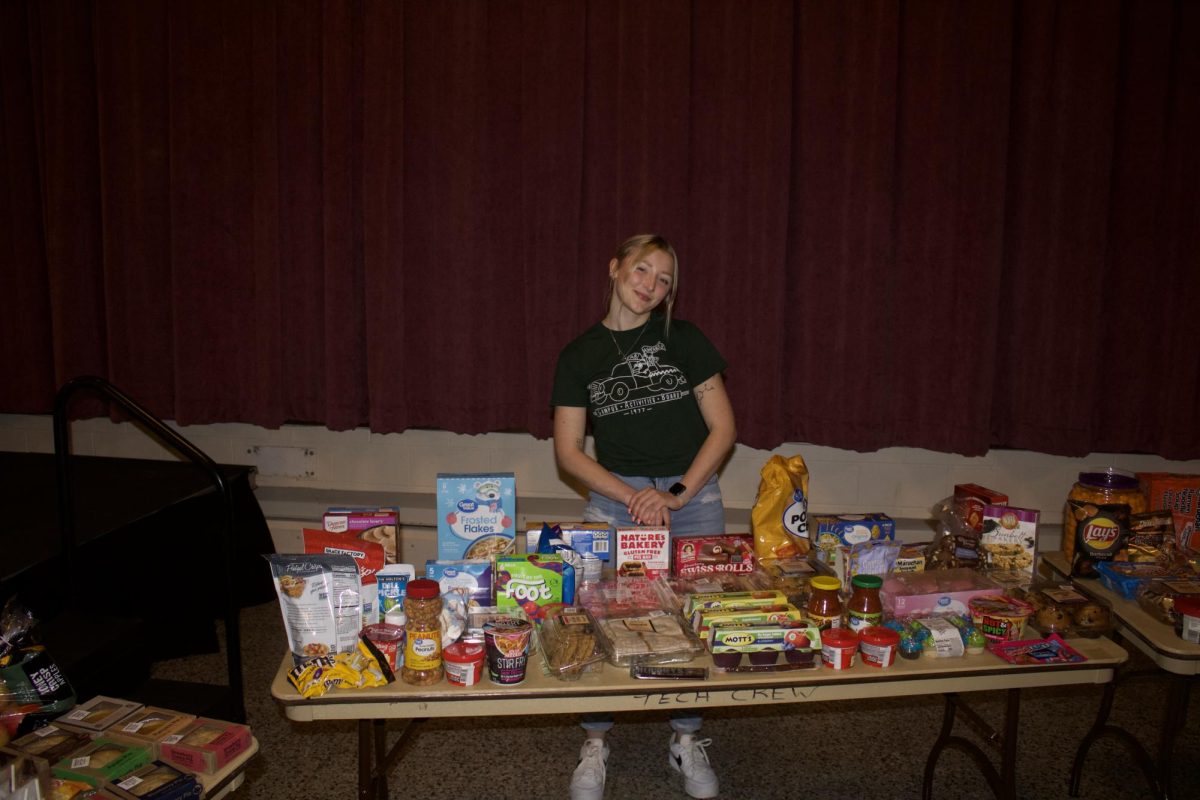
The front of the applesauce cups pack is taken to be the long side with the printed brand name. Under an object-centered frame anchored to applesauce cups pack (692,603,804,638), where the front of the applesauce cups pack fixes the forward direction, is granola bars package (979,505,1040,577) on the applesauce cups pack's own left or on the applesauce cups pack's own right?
on the applesauce cups pack's own left

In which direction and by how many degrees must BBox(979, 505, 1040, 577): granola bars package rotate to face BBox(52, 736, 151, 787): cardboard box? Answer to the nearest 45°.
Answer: approximately 45° to its right

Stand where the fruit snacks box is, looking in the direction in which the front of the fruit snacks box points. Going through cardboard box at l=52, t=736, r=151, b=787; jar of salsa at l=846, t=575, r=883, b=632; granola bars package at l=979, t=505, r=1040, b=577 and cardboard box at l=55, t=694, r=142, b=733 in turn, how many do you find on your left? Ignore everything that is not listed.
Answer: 2

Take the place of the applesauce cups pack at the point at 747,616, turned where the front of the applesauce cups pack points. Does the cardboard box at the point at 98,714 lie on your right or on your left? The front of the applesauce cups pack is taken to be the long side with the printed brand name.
on your right

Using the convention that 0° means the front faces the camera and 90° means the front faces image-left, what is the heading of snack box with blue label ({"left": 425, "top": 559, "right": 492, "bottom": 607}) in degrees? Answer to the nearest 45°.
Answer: approximately 0°

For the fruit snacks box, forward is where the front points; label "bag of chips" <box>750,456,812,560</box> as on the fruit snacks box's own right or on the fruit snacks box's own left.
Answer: on the fruit snacks box's own left
